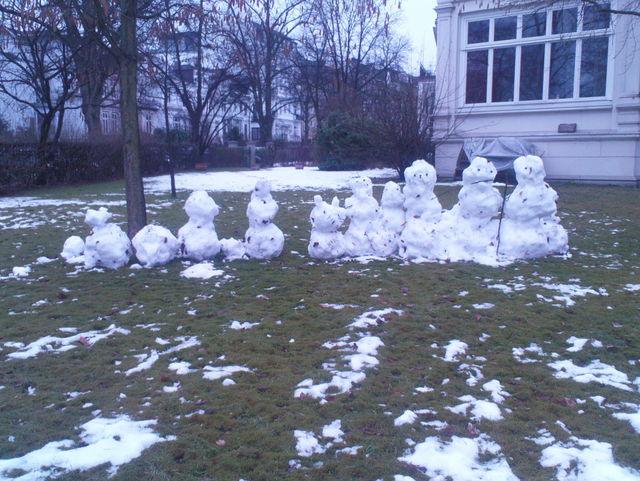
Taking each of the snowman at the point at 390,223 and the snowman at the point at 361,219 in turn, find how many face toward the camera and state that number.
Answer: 2

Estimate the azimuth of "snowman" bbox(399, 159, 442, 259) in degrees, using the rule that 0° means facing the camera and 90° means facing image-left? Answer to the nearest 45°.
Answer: approximately 0°

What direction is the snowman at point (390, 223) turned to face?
toward the camera

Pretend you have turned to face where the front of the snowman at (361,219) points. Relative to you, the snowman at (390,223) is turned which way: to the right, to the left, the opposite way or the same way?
the same way

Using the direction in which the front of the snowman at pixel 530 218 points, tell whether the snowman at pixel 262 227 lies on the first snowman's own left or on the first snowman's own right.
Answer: on the first snowman's own right

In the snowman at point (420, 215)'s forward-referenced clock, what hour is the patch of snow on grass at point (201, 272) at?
The patch of snow on grass is roughly at 2 o'clock from the snowman.

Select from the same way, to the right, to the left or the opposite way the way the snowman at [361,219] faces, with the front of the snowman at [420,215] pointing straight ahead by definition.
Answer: the same way

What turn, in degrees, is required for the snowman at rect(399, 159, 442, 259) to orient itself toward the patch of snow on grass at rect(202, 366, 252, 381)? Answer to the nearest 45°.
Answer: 0° — it already faces it

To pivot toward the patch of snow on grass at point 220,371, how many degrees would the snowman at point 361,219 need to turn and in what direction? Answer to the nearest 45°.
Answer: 0° — it already faces it

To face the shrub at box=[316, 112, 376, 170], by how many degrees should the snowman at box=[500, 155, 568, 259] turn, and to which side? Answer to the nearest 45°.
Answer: approximately 135° to its right

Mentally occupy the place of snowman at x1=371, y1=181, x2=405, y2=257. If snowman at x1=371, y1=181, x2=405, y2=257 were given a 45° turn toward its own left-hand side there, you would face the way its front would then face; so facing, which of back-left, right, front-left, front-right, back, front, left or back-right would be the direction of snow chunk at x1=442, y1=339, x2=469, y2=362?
front-right

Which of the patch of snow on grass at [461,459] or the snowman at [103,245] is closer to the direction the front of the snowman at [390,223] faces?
the patch of snow on grass

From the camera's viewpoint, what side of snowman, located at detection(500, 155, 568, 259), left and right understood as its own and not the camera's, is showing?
front

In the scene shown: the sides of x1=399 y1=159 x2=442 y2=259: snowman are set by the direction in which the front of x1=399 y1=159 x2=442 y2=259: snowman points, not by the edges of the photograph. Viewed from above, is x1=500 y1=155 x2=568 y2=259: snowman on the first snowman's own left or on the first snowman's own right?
on the first snowman's own left

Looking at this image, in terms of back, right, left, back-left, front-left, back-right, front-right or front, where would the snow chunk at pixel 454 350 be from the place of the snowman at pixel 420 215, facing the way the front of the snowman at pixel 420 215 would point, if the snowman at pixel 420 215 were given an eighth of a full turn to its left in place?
front-right

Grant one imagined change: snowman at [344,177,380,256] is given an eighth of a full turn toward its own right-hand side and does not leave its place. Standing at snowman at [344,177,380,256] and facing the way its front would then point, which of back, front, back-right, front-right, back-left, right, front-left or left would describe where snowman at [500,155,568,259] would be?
back-left

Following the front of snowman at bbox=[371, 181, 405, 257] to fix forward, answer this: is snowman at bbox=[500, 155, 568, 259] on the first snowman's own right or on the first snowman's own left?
on the first snowman's own left

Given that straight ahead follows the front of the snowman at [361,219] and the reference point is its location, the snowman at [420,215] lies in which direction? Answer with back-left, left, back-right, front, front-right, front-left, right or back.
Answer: left

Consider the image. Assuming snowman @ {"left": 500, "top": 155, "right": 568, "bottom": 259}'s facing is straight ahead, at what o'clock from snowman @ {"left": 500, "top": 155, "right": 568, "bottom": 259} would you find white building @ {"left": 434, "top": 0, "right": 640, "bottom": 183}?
The white building is roughly at 6 o'clock from the snowman.

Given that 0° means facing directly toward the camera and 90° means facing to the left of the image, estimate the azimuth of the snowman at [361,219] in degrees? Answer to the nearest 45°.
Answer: approximately 0°
